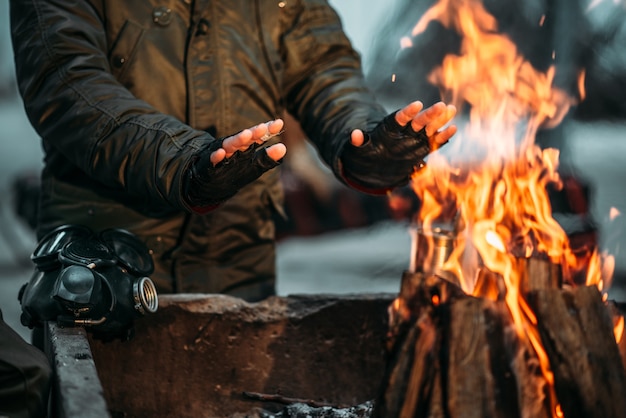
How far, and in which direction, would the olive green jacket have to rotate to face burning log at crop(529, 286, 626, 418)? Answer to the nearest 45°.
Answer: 0° — it already faces it

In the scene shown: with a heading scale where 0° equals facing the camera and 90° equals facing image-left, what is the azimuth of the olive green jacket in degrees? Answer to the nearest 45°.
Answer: approximately 315°
